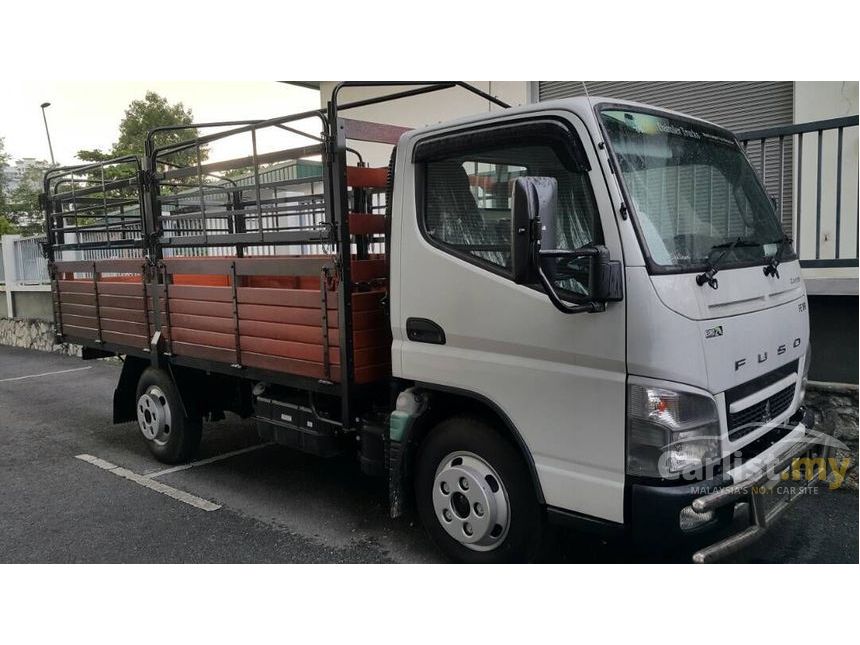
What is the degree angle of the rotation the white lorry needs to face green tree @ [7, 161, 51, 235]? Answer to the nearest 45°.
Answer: approximately 180°

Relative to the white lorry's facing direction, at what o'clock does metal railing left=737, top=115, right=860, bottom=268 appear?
The metal railing is roughly at 9 o'clock from the white lorry.

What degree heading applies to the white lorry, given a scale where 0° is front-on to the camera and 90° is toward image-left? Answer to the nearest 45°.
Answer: approximately 315°

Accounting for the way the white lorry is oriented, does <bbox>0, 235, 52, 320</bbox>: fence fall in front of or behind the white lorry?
behind
